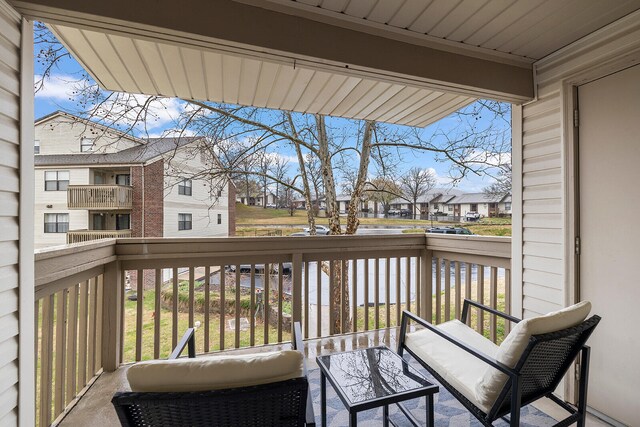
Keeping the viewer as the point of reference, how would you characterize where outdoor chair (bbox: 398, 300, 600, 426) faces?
facing away from the viewer and to the left of the viewer

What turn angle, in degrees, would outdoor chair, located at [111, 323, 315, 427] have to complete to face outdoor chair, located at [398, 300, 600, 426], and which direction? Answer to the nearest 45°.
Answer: approximately 90° to its right

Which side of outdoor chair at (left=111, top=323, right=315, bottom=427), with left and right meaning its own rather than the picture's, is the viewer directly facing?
back

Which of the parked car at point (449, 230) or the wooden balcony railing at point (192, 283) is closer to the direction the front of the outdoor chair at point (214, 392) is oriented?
the wooden balcony railing

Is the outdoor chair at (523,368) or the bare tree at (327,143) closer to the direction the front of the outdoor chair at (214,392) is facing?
the bare tree

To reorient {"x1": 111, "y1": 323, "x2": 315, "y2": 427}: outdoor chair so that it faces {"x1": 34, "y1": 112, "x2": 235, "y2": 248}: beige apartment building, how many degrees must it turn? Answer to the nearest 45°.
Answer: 0° — it already faces it
